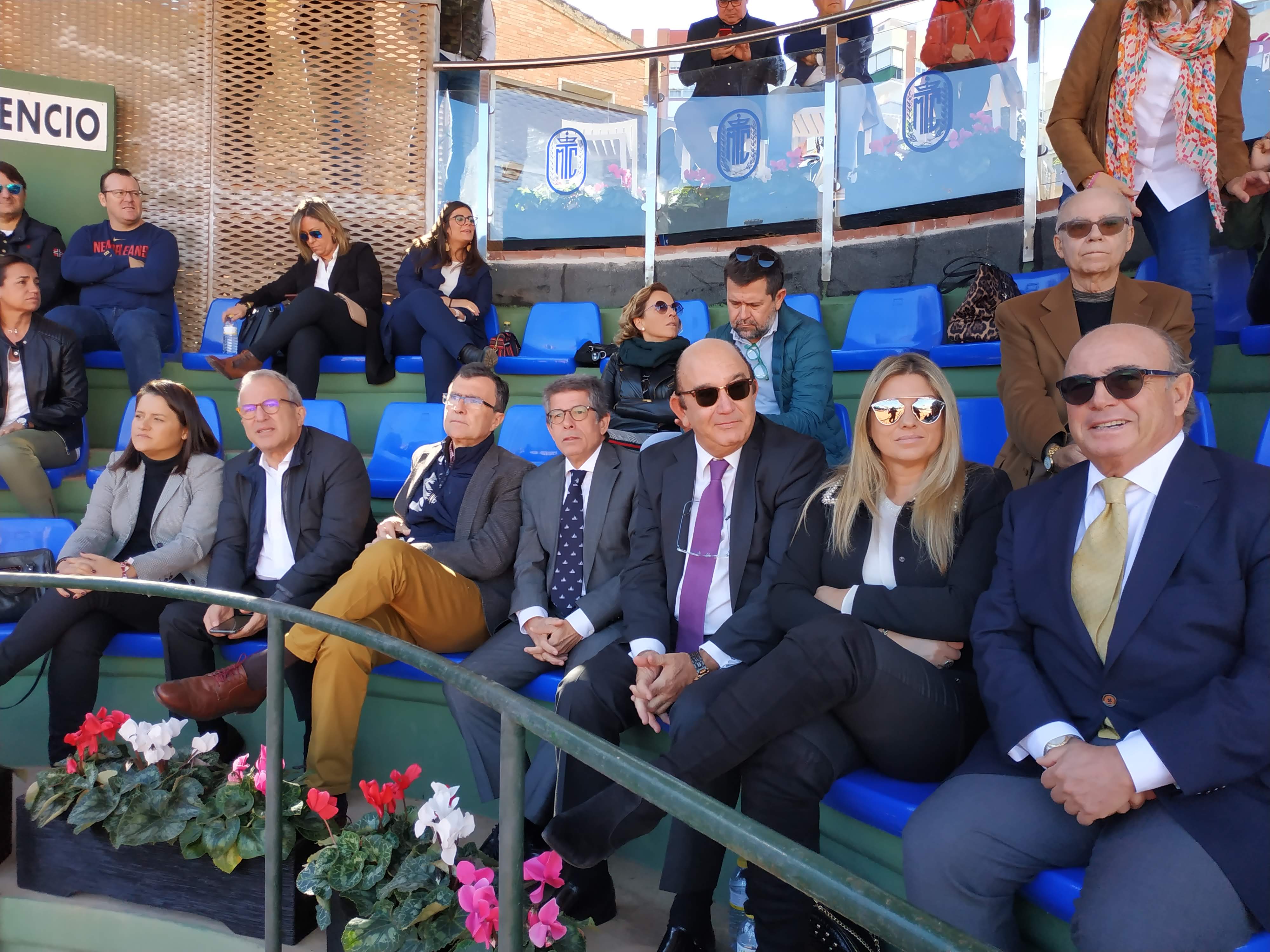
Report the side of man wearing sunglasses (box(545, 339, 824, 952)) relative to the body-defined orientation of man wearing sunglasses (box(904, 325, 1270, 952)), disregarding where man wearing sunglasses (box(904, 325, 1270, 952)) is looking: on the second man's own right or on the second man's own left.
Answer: on the second man's own right

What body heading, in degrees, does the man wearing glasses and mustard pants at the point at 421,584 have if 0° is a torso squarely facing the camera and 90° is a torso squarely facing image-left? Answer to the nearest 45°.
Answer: approximately 45°

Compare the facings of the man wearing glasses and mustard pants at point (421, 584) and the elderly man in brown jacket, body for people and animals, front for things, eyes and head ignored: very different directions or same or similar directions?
same or similar directions

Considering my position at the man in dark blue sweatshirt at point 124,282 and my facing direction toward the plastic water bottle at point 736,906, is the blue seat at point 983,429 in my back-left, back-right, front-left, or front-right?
front-left

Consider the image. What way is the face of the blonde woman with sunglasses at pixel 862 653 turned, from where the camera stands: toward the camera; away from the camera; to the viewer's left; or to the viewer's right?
toward the camera

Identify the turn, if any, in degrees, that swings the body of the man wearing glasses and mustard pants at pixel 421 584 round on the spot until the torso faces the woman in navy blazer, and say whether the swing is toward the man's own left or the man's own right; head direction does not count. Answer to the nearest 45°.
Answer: approximately 135° to the man's own right

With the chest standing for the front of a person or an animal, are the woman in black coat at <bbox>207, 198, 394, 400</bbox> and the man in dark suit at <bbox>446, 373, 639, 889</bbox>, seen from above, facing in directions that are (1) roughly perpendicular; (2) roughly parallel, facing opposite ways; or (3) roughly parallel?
roughly parallel

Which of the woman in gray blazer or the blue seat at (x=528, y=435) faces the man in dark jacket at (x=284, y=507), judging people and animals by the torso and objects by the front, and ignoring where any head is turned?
the blue seat

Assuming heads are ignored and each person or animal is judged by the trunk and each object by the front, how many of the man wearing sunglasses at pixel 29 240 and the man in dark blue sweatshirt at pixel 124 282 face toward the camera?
2

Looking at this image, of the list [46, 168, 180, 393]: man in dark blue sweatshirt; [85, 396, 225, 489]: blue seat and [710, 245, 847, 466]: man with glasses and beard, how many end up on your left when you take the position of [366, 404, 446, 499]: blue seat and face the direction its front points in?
1

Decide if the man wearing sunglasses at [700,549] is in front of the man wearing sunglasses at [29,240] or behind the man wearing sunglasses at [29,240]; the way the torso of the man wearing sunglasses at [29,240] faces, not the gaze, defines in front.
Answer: in front

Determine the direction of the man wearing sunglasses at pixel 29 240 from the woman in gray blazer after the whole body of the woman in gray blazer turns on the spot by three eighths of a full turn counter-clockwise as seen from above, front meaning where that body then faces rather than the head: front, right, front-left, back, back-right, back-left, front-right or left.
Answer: left

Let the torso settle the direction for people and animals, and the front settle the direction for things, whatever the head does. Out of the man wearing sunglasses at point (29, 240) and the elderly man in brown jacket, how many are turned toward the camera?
2

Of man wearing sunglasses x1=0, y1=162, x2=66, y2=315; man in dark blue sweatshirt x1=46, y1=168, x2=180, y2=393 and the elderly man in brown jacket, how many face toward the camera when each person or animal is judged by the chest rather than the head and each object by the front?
3

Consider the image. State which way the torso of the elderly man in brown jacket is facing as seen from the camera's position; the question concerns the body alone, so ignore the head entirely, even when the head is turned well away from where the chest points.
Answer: toward the camera

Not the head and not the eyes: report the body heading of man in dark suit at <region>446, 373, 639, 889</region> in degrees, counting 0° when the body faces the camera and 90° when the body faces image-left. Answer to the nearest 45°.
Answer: approximately 45°

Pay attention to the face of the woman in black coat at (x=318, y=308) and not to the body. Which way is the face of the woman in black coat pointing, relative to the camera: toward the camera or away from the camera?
toward the camera

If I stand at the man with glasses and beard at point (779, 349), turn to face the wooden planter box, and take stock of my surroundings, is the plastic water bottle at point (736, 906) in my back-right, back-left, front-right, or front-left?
front-left

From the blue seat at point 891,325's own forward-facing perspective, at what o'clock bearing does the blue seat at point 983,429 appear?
the blue seat at point 983,429 is roughly at 10 o'clock from the blue seat at point 891,325.
